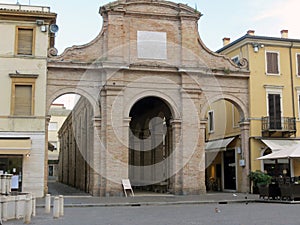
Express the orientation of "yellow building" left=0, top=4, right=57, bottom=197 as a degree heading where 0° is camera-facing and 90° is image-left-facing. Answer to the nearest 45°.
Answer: approximately 0°

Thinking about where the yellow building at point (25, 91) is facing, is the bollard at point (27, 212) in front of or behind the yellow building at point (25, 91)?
in front

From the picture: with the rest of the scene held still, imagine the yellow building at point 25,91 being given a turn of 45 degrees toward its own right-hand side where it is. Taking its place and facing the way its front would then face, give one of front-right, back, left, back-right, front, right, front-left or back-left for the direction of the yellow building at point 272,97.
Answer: back-left

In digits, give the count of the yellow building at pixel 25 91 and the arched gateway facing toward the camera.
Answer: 2

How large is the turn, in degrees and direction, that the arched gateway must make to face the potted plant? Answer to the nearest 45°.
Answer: approximately 90° to its left

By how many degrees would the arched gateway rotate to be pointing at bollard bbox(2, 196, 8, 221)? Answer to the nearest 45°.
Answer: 0° — it already faces it

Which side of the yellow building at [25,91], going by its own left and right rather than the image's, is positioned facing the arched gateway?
left

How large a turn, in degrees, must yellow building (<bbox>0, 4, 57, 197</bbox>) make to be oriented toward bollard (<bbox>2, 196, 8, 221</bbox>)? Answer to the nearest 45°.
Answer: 0° — it already faces it

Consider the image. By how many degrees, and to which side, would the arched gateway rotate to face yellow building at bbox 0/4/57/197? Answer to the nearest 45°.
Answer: approximately 90° to its right

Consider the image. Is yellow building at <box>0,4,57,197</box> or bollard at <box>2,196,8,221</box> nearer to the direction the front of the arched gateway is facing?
the bollard

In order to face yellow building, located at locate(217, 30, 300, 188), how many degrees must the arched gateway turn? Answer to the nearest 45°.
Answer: approximately 90° to its left
